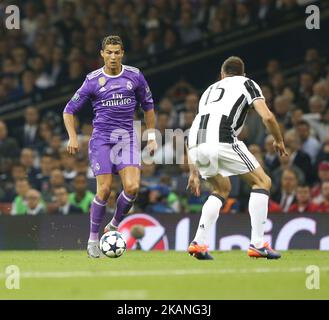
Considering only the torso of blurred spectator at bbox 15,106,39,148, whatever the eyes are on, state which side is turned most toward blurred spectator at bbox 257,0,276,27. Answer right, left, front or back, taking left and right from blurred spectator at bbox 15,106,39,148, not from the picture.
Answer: left

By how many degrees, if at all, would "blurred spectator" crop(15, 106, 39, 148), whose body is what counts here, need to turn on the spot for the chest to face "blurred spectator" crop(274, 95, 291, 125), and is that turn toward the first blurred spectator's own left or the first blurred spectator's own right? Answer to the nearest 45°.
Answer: approximately 45° to the first blurred spectator's own left

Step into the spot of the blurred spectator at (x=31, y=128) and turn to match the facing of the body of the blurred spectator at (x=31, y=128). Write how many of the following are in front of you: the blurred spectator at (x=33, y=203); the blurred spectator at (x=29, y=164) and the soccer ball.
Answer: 3

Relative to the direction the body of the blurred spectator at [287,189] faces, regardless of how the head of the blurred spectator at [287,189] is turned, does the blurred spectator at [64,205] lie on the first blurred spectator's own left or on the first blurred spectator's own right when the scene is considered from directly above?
on the first blurred spectator's own right

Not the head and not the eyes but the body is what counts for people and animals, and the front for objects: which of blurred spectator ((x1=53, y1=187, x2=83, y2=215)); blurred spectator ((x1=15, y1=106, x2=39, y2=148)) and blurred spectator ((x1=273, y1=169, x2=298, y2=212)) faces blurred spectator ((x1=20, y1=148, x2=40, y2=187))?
blurred spectator ((x1=15, y1=106, x2=39, y2=148))

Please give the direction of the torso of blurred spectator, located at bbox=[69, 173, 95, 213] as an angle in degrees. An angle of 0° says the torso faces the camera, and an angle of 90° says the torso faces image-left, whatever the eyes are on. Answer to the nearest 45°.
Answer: approximately 0°

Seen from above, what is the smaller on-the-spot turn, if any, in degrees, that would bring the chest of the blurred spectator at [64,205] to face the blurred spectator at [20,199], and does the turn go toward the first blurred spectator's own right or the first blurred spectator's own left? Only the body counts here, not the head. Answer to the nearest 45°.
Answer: approximately 135° to the first blurred spectator's own right

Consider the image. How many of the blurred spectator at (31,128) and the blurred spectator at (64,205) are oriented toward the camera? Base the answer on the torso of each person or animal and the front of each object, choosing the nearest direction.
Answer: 2
